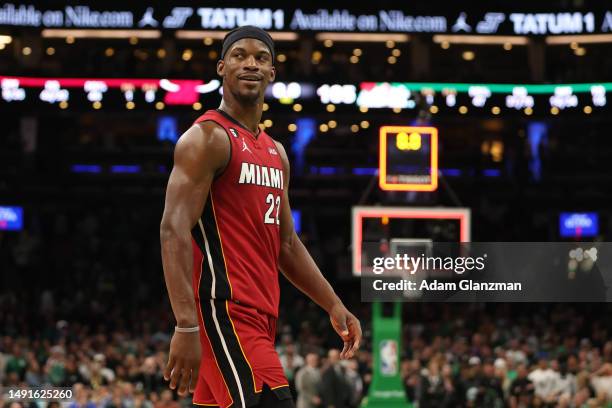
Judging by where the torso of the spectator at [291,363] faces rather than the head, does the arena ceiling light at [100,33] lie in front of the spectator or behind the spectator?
behind

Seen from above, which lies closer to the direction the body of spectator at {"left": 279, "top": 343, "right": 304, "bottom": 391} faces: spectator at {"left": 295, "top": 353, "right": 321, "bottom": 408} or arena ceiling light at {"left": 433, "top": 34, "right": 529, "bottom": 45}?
the spectator

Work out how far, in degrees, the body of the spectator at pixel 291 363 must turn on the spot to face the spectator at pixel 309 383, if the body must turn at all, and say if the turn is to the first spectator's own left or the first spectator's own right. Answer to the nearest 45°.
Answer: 0° — they already face them

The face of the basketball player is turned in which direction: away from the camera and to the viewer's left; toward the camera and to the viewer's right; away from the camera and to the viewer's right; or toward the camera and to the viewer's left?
toward the camera and to the viewer's right

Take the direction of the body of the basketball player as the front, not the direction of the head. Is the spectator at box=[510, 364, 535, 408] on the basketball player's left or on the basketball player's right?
on the basketball player's left

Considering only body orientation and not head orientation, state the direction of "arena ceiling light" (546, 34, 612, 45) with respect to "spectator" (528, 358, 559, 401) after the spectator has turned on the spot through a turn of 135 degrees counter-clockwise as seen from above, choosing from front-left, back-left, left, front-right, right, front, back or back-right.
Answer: front-left

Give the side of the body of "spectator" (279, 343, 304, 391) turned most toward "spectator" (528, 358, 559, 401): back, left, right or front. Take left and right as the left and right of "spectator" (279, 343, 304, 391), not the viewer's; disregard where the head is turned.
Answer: left

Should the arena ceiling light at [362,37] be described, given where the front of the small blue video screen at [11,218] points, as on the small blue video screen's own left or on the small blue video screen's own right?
on the small blue video screen's own left

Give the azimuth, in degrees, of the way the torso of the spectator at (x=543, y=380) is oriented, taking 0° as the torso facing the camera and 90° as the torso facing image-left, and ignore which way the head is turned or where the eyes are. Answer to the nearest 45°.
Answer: approximately 0°
